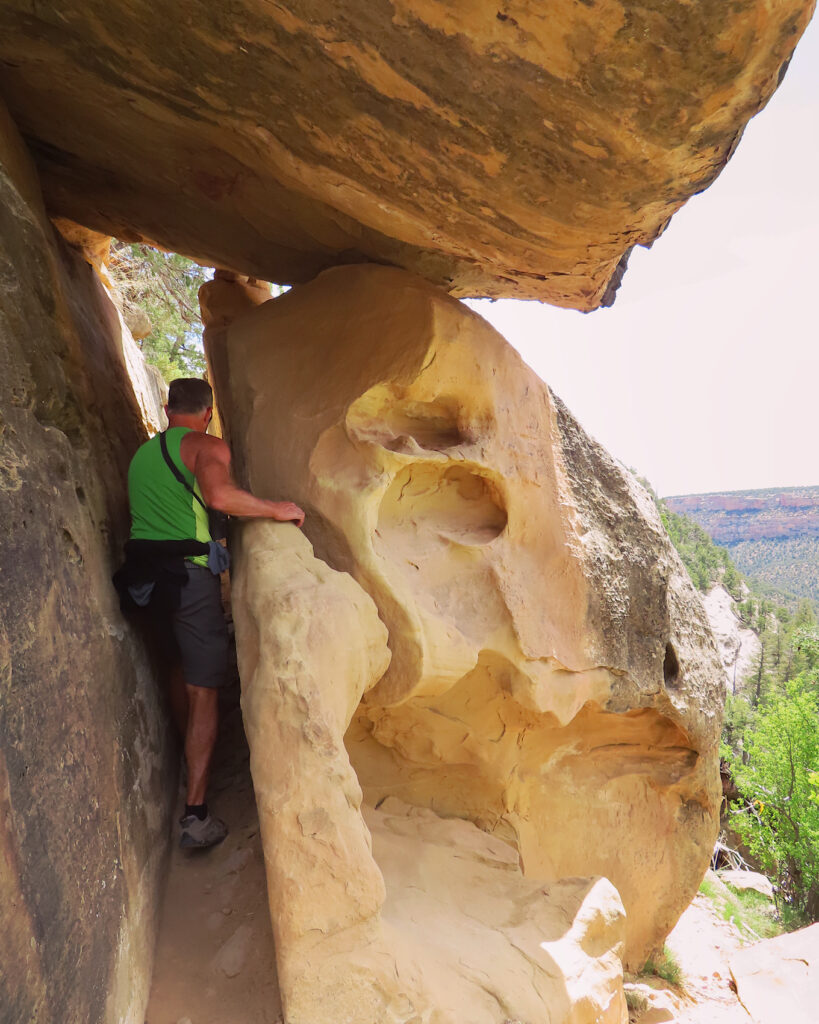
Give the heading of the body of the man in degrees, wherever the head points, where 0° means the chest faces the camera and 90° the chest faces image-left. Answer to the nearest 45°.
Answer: approximately 225°

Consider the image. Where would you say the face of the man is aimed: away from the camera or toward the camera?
away from the camera
